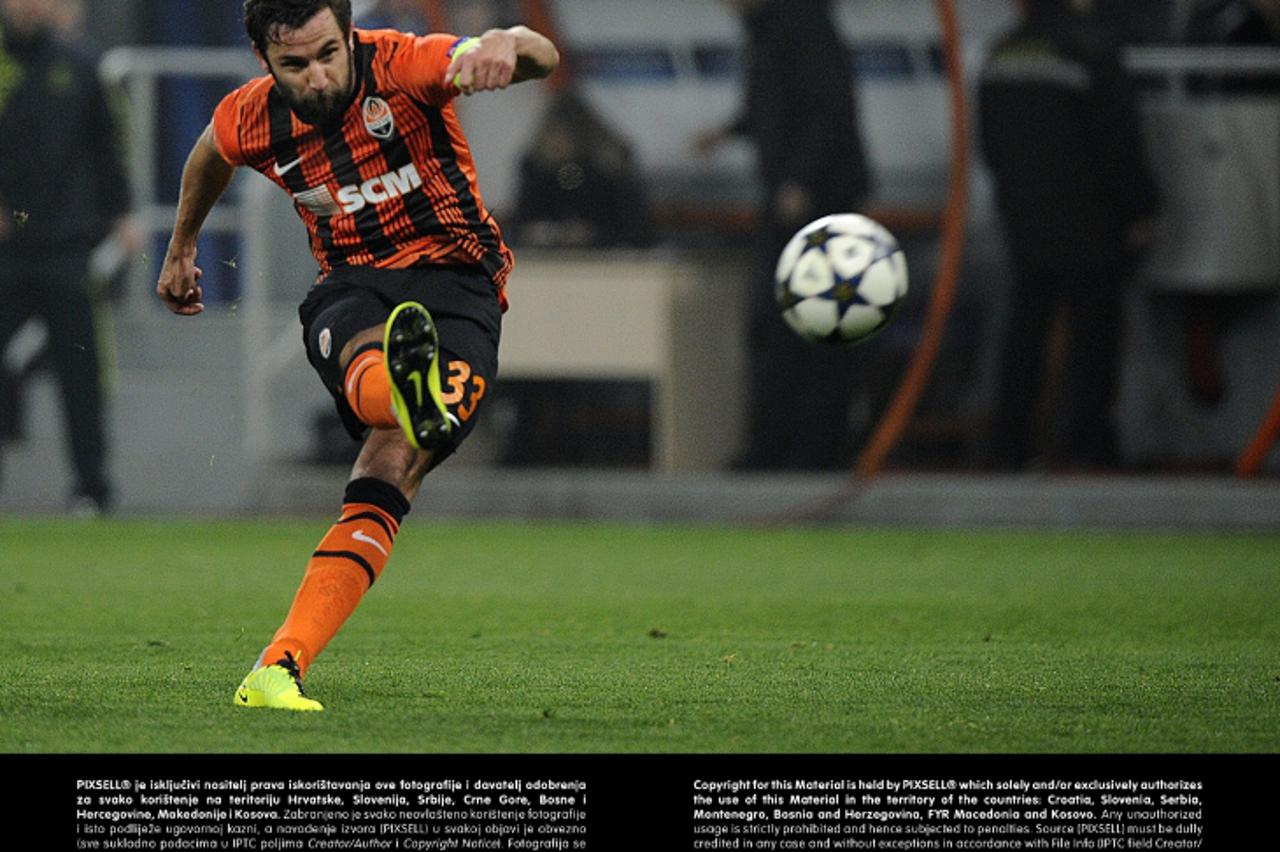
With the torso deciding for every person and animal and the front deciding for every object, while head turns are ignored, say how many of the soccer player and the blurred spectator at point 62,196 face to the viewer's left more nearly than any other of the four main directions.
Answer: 0

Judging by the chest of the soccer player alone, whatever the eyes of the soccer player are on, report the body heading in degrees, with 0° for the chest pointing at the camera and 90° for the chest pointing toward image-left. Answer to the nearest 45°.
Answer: approximately 0°

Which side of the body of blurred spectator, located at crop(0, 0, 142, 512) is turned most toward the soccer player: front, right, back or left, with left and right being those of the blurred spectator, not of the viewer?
front

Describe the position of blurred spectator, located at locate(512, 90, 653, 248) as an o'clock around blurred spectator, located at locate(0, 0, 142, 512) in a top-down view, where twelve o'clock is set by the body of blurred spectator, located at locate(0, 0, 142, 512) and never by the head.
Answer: blurred spectator, located at locate(512, 90, 653, 248) is roughly at 7 o'clock from blurred spectator, located at locate(0, 0, 142, 512).

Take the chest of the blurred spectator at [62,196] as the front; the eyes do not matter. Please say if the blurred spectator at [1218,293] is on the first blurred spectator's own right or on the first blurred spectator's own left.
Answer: on the first blurred spectator's own left

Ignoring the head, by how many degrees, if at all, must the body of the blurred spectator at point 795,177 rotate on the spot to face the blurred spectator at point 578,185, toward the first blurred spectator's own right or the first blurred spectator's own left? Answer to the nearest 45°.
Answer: approximately 45° to the first blurred spectator's own right
